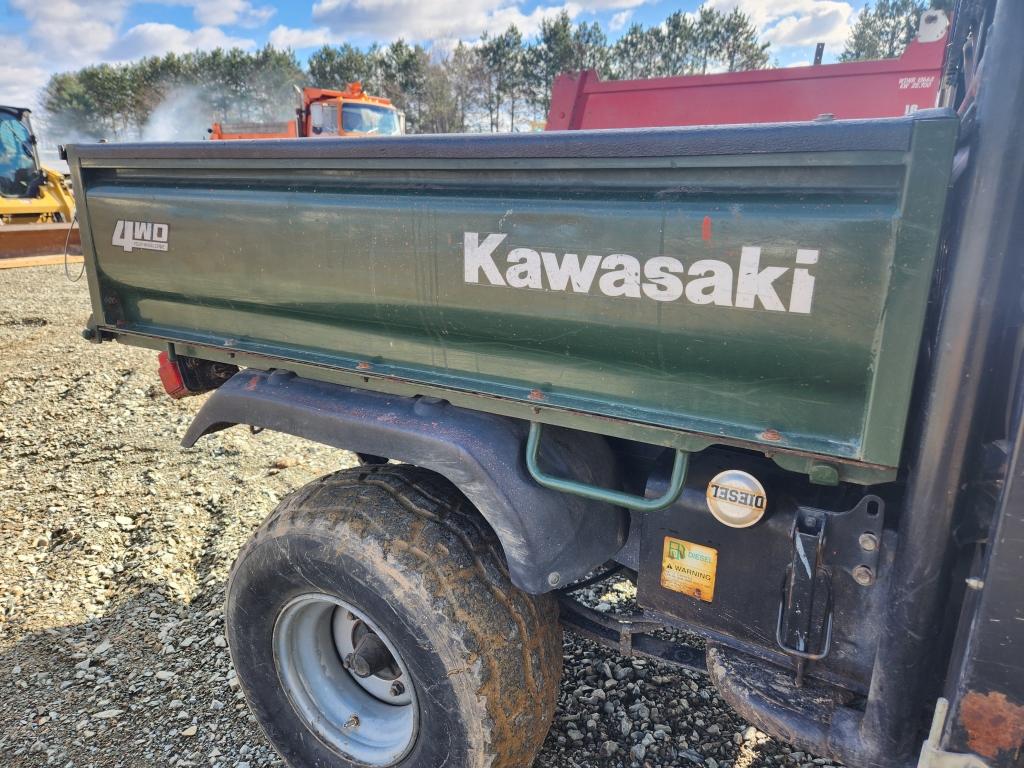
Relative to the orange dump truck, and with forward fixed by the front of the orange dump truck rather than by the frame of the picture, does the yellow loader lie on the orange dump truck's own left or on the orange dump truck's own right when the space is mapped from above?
on the orange dump truck's own right

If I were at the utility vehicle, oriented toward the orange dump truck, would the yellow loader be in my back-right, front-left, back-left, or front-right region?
front-left

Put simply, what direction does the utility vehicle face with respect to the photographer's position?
facing the viewer and to the right of the viewer

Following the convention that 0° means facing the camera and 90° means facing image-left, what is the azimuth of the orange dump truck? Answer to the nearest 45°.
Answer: approximately 315°

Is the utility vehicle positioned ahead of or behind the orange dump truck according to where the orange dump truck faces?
ahead

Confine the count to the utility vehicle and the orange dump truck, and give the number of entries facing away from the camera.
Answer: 0

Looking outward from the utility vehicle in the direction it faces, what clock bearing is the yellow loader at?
The yellow loader is roughly at 6 o'clock from the utility vehicle.

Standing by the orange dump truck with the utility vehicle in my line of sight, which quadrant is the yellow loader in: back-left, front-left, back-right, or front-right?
front-right

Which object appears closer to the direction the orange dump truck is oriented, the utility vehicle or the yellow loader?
the utility vehicle

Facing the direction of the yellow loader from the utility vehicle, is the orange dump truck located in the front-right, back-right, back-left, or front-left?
front-right

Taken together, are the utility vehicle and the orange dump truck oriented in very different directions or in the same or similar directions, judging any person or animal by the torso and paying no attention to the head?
same or similar directions
